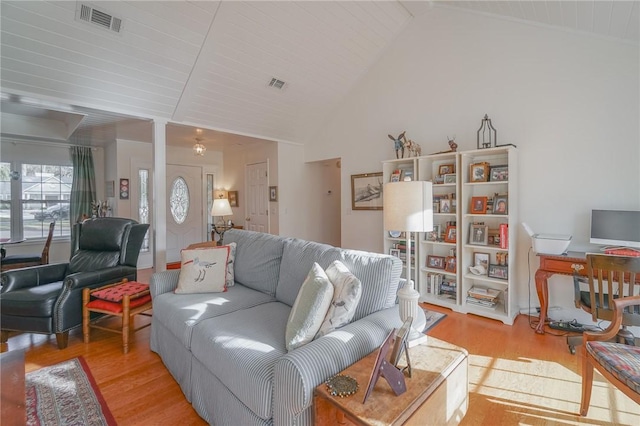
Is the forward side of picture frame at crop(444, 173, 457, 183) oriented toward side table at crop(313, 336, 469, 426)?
yes

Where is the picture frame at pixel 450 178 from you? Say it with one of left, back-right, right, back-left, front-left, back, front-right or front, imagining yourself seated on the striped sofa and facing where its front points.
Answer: back

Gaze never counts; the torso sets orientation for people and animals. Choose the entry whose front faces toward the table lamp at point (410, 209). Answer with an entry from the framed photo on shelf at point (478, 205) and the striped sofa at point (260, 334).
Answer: the framed photo on shelf

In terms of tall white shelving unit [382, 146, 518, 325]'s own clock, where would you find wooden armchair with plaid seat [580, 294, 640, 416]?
The wooden armchair with plaid seat is roughly at 10 o'clock from the tall white shelving unit.

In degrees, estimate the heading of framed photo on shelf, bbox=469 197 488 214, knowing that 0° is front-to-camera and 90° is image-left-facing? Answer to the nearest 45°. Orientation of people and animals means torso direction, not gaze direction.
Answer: approximately 0°

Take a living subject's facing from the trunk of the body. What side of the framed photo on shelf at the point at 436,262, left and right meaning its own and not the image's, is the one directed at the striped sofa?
front

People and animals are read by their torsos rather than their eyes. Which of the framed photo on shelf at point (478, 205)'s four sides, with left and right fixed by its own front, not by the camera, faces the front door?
right

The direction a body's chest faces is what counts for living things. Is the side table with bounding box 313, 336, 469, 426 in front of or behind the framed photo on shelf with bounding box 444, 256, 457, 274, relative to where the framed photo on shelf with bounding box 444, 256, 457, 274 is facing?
in front

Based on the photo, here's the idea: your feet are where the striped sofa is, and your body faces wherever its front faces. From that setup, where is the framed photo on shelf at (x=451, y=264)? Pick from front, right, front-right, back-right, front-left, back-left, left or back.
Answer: back
